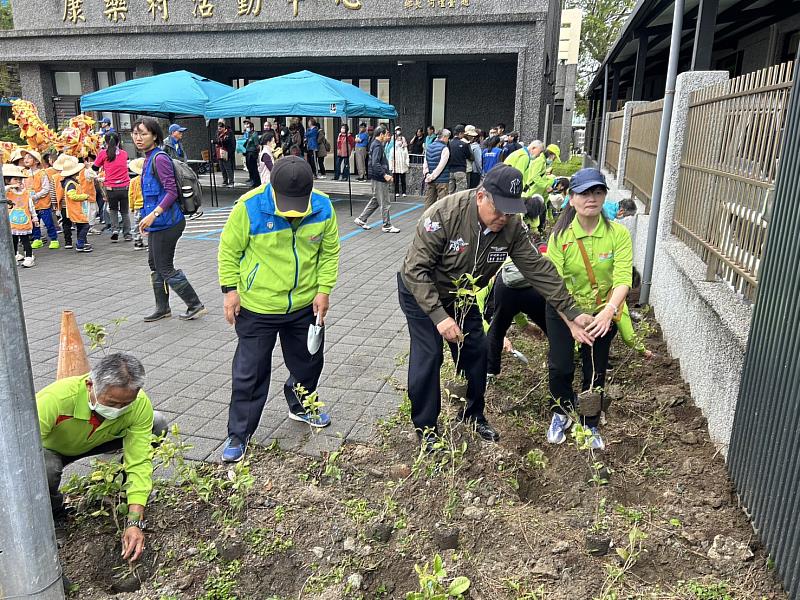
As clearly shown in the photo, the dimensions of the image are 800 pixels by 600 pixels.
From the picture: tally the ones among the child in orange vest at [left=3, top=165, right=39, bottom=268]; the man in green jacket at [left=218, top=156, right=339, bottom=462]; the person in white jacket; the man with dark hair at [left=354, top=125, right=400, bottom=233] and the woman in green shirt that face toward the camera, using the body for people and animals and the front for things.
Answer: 4

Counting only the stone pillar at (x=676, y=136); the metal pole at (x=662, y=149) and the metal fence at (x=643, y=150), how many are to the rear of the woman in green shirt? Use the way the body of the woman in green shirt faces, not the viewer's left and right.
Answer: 3

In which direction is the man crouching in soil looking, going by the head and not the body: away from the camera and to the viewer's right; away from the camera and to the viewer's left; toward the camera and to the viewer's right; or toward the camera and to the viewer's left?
toward the camera and to the viewer's right
